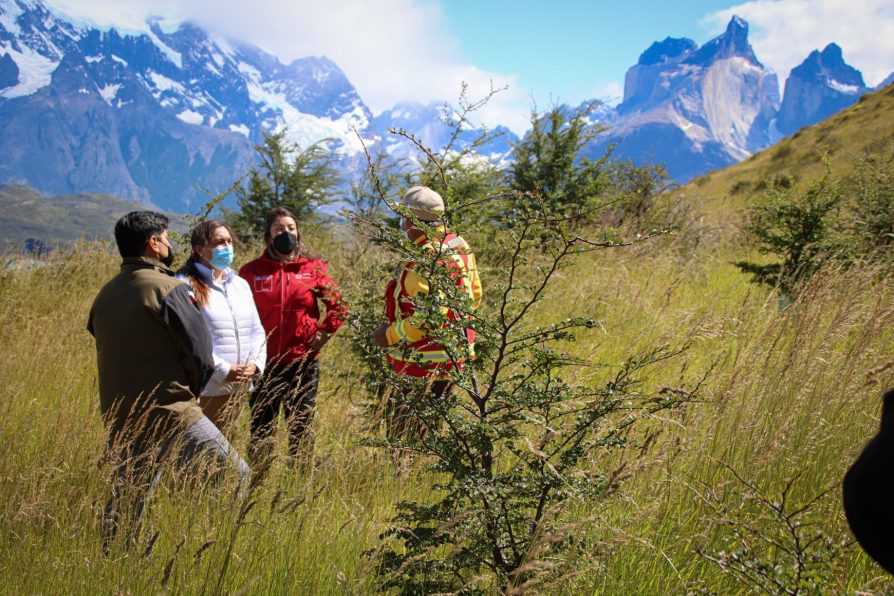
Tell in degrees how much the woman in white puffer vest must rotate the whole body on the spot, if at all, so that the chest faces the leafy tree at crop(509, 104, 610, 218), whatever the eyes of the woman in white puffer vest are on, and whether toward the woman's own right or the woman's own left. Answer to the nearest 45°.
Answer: approximately 90° to the woman's own left

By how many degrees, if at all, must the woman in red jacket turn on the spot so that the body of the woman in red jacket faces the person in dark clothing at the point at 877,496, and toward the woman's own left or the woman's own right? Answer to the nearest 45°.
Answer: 0° — they already face them

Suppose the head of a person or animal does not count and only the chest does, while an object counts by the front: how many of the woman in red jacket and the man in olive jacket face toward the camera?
1

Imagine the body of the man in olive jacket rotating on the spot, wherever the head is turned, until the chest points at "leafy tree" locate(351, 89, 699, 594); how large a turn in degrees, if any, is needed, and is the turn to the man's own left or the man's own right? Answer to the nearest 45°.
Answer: approximately 90° to the man's own right

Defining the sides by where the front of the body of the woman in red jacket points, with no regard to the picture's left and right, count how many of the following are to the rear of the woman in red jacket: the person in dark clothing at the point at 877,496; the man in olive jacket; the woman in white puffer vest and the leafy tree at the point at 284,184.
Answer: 1

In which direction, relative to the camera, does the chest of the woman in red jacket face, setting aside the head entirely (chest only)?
toward the camera

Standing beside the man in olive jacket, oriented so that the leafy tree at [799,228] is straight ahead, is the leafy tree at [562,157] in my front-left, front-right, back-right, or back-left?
front-left

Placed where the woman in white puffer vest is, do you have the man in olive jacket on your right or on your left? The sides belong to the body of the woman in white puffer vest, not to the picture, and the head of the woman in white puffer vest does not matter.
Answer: on your right

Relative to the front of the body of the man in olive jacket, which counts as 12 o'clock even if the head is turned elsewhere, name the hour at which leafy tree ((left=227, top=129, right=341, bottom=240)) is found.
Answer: The leafy tree is roughly at 11 o'clock from the man in olive jacket.

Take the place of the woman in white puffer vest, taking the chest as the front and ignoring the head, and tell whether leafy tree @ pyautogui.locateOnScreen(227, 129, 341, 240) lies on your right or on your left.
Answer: on your left

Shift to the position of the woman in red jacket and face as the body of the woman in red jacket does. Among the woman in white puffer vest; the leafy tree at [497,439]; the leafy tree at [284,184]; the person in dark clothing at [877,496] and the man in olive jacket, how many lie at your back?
1

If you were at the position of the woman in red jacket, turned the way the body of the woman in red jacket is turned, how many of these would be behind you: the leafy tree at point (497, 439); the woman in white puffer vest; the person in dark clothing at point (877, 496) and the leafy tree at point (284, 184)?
1

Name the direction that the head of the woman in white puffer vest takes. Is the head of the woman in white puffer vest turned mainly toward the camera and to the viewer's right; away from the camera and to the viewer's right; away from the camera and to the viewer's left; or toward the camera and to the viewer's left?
toward the camera and to the viewer's right

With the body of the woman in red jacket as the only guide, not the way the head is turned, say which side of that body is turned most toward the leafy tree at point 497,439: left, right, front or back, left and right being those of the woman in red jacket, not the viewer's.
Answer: front

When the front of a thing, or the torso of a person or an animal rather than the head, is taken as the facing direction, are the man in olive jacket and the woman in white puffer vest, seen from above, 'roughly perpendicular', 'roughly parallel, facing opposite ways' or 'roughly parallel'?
roughly perpendicular
